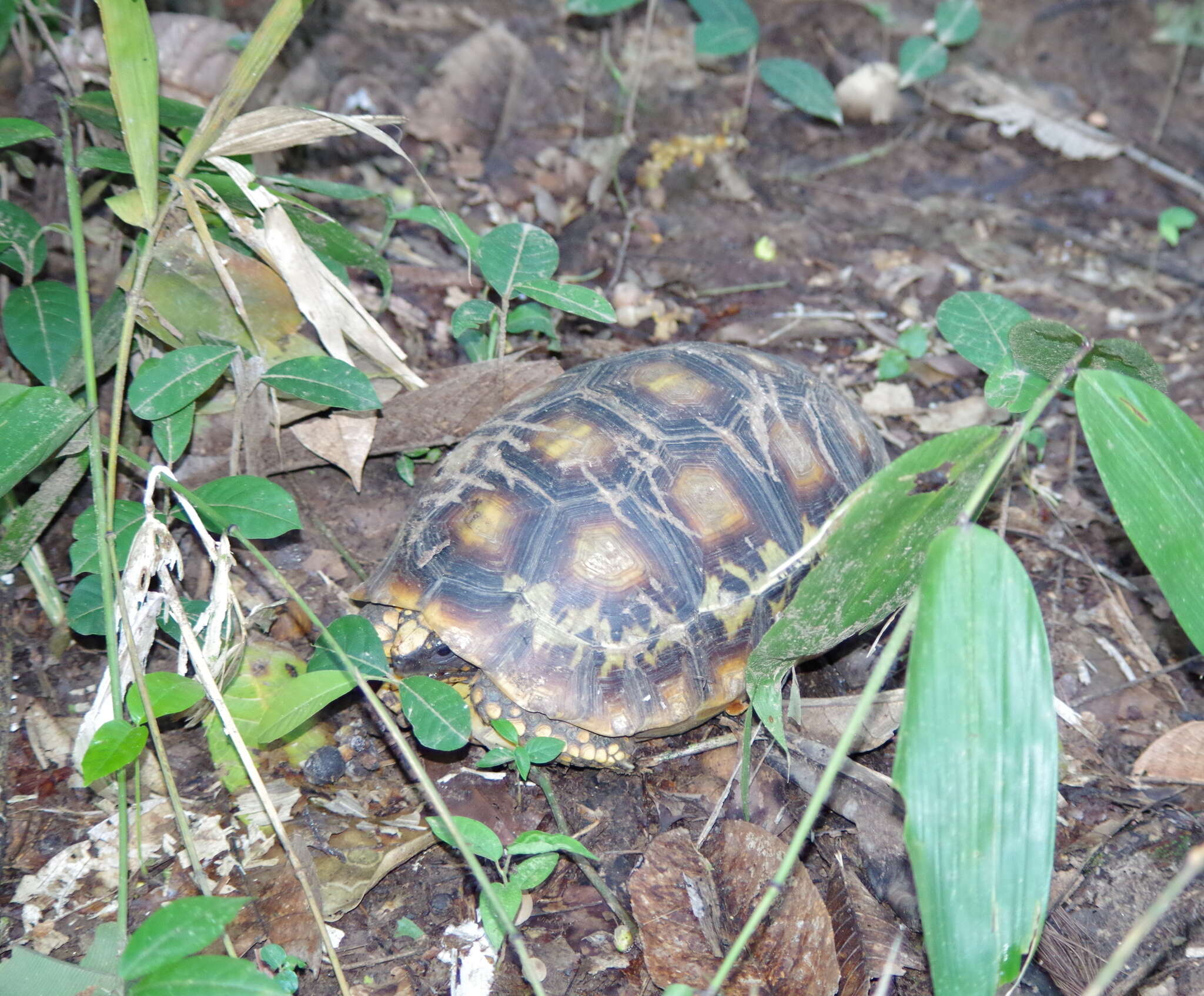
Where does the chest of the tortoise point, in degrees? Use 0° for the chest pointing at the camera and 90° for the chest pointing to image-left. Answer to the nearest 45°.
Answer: approximately 45°

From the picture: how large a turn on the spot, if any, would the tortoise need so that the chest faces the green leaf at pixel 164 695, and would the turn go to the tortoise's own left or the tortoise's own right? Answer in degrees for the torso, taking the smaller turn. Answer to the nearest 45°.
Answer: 0° — it already faces it

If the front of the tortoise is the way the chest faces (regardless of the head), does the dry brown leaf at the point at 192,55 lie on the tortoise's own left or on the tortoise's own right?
on the tortoise's own right

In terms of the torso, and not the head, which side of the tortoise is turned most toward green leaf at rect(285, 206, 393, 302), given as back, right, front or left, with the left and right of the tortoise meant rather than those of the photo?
right

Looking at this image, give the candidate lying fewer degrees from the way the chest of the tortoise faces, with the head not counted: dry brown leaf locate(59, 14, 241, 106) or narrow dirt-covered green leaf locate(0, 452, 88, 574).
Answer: the narrow dirt-covered green leaf

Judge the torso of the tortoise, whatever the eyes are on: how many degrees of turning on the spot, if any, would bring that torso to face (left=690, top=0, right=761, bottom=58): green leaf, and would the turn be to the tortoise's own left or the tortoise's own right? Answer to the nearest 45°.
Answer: approximately 135° to the tortoise's own right

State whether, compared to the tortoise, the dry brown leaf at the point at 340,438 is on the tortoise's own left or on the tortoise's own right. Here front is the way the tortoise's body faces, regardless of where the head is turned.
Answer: on the tortoise's own right
